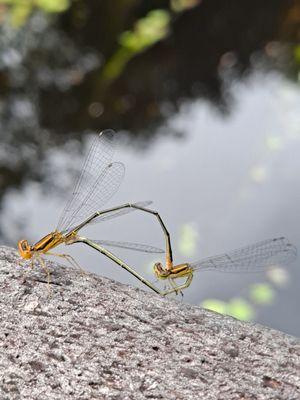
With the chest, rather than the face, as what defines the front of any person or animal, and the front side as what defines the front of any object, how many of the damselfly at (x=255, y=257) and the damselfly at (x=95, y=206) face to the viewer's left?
2

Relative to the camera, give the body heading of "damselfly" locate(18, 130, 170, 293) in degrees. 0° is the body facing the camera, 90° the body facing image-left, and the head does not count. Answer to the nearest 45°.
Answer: approximately 90°

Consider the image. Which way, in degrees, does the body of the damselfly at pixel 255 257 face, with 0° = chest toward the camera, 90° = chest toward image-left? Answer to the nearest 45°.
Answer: approximately 90°
